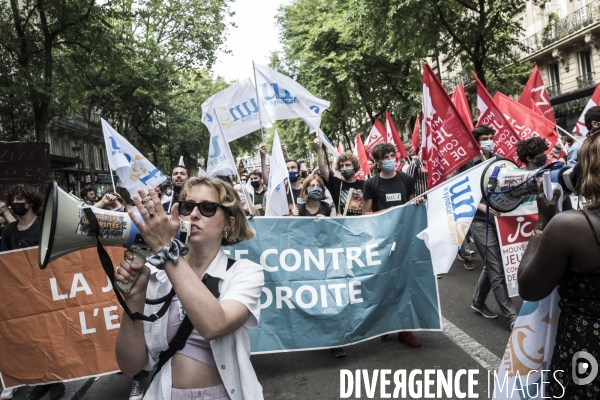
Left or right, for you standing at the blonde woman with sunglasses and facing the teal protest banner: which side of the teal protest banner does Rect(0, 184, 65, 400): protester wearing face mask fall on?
left

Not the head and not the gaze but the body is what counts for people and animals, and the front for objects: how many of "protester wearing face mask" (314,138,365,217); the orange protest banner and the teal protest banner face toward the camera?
3

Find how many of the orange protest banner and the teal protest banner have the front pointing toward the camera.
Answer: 2

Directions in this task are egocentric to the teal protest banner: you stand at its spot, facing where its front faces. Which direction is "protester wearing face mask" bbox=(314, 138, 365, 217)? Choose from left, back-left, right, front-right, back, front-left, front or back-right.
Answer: back

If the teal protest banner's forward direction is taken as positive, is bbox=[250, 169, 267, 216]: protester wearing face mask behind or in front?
behind

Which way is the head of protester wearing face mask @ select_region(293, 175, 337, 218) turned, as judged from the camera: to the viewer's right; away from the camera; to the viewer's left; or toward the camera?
toward the camera

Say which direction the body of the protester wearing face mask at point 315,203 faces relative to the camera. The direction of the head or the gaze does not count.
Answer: toward the camera

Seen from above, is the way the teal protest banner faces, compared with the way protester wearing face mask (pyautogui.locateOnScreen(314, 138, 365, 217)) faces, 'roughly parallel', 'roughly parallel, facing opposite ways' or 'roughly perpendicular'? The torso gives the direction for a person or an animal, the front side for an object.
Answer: roughly parallel

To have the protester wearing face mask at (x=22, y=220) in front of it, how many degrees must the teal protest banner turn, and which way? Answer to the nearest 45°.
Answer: approximately 90° to its right

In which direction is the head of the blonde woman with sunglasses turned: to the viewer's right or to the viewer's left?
to the viewer's left

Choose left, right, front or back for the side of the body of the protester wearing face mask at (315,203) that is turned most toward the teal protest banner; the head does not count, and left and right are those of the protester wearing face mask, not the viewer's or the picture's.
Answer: front

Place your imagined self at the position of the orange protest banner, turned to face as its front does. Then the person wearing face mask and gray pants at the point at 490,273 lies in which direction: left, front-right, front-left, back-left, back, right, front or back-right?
left

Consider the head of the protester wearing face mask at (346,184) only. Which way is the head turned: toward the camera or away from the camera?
toward the camera

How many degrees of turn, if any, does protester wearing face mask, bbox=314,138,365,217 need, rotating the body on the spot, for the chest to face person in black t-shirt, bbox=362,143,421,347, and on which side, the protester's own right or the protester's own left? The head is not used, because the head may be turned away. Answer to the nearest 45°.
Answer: approximately 45° to the protester's own left

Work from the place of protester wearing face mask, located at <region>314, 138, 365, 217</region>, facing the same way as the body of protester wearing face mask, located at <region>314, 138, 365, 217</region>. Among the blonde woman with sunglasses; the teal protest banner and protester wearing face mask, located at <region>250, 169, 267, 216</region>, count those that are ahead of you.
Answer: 2

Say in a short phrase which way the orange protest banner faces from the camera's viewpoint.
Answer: facing the viewer

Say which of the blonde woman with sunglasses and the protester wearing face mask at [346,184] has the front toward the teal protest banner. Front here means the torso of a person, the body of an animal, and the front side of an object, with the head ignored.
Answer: the protester wearing face mask
